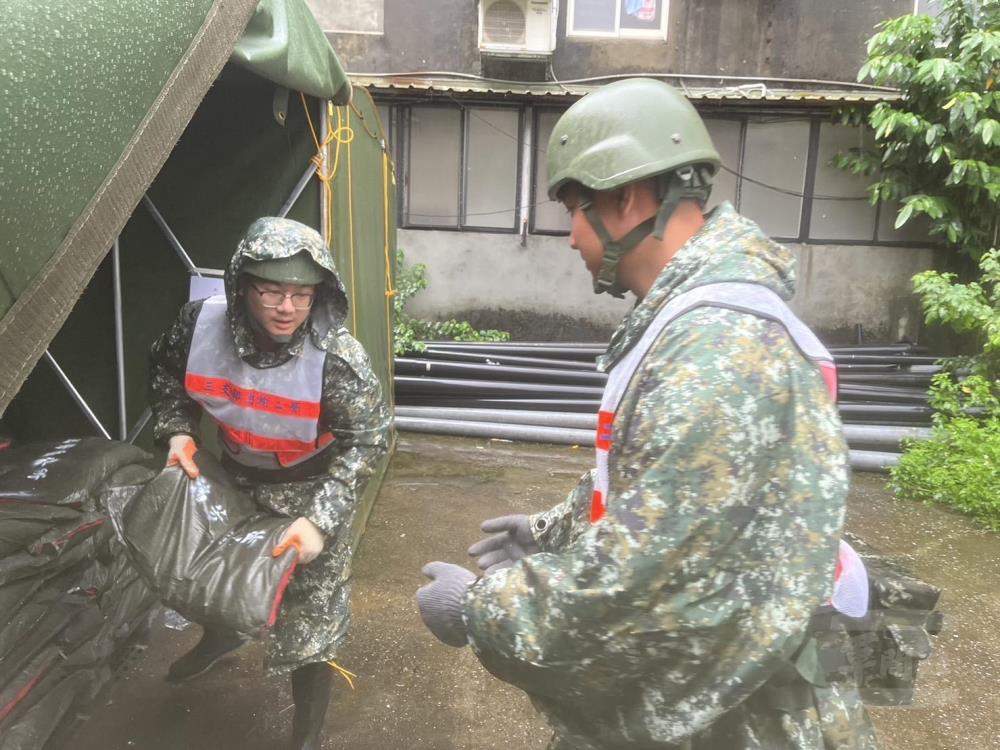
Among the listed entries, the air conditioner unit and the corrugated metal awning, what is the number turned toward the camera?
2

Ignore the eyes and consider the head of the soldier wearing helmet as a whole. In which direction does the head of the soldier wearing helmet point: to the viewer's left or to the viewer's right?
to the viewer's left

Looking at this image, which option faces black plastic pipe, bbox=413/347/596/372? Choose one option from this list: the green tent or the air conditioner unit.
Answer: the air conditioner unit

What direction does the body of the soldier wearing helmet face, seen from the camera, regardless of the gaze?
to the viewer's left

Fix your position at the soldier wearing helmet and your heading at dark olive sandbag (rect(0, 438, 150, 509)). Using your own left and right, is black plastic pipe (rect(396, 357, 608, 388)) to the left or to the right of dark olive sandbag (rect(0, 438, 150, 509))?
right

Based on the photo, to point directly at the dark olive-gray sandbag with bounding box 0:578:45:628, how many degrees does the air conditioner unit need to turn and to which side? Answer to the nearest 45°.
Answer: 0° — it already faces it

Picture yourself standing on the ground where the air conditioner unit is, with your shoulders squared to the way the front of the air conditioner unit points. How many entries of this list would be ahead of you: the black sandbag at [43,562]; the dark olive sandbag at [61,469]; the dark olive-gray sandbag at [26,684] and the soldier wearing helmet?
4

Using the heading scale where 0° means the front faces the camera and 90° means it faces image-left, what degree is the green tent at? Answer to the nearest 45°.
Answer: approximately 315°

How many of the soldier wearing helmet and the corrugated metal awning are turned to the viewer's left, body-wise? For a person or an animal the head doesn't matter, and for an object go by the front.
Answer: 1

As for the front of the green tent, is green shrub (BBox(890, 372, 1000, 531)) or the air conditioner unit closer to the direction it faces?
the green shrub

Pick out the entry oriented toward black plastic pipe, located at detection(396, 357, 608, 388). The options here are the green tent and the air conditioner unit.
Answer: the air conditioner unit

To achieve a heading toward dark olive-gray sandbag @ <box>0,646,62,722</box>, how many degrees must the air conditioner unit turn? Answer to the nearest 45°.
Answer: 0° — it already faces it

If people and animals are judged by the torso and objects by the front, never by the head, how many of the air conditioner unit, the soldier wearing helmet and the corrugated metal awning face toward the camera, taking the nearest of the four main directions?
2
